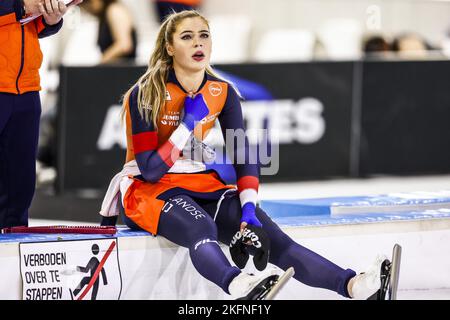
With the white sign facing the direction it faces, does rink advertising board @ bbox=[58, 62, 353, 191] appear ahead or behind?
behind

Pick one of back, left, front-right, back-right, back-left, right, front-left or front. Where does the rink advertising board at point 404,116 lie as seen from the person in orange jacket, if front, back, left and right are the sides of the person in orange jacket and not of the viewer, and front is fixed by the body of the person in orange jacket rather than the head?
left

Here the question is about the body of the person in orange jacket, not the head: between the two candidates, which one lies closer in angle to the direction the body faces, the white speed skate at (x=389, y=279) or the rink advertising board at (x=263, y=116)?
the white speed skate

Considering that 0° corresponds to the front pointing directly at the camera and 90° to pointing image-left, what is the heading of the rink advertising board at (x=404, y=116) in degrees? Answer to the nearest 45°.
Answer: approximately 0°

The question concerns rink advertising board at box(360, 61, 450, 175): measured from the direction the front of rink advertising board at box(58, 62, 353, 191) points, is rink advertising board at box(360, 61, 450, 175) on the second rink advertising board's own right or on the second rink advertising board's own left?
on the second rink advertising board's own left

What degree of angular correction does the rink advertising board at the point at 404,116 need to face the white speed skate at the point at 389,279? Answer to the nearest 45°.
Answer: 0° — it already faces it

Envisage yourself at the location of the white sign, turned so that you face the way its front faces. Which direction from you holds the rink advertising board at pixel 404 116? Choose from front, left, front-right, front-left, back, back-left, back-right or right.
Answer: back-left

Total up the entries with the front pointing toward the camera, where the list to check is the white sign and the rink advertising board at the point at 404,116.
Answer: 2

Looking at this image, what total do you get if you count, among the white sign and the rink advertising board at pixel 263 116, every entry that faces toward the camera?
2

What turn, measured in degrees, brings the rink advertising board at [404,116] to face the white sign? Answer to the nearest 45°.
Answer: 0° — it already faces it

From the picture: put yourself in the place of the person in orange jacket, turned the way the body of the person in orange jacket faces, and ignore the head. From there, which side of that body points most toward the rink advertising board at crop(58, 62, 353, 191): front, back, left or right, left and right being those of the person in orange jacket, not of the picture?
left

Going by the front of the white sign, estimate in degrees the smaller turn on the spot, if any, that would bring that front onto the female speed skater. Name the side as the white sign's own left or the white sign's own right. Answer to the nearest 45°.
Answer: approximately 90° to the white sign's own left

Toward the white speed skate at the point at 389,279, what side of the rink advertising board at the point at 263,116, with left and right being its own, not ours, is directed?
front
